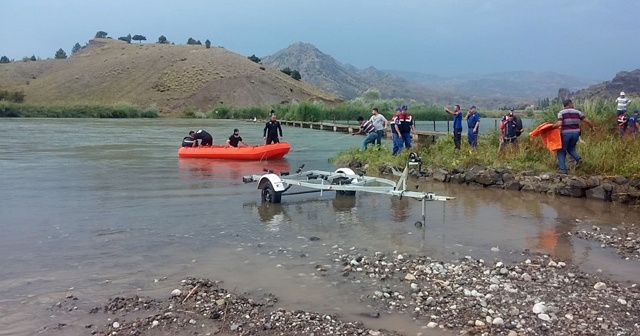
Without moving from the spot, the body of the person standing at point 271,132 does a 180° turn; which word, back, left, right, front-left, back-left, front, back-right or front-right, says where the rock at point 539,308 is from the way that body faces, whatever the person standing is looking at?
back

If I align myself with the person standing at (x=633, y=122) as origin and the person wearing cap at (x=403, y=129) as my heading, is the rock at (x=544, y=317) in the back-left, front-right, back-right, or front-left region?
front-left

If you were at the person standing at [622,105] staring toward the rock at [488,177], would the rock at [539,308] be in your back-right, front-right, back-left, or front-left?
front-left

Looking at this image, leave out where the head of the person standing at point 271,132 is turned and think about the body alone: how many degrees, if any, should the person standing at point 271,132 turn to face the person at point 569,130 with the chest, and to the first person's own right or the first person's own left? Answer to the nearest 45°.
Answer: approximately 45° to the first person's own left

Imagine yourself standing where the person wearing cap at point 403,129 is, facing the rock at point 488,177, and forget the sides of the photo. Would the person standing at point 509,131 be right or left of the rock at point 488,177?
left

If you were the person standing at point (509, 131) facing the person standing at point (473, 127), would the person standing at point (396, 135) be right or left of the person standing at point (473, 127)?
left

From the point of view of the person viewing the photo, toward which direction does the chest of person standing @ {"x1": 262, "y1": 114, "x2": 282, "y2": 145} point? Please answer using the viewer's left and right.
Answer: facing the viewer

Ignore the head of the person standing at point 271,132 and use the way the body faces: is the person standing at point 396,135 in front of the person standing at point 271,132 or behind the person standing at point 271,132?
in front

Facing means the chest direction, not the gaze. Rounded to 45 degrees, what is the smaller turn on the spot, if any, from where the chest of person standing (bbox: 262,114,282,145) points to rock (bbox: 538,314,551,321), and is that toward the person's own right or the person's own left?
0° — they already face it

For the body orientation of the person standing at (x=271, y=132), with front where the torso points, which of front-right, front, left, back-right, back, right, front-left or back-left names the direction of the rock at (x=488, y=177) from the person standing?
front-left
